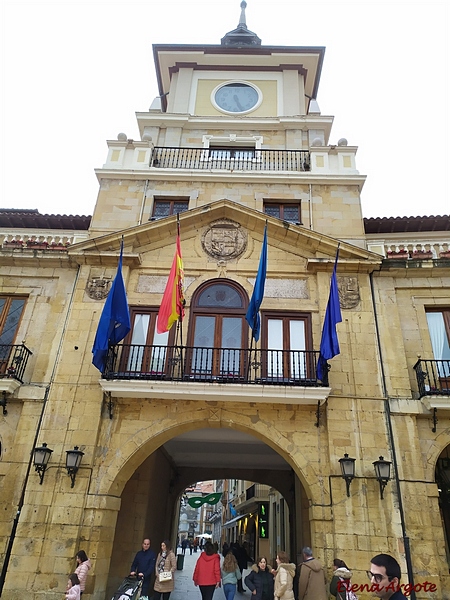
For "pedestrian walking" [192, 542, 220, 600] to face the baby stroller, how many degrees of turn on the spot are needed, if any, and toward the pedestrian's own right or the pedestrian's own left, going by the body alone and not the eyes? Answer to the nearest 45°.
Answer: approximately 135° to the pedestrian's own left

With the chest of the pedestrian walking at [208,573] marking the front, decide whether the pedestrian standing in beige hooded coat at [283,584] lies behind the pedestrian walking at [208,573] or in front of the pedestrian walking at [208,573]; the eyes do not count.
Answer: behind

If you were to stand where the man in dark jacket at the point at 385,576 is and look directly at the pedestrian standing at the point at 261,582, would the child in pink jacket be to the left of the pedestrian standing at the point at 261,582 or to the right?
left

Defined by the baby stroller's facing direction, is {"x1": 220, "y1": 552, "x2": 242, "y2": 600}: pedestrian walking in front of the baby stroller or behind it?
behind
